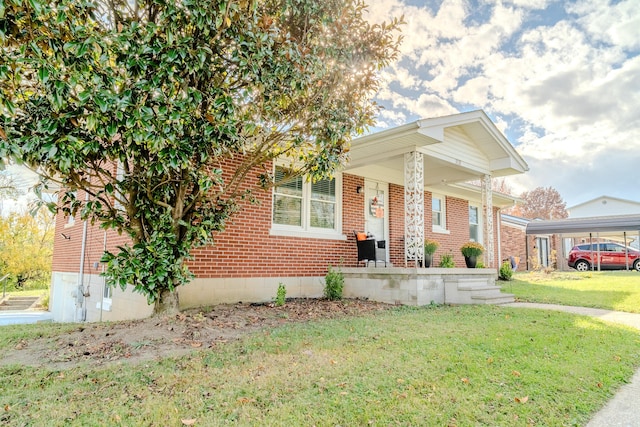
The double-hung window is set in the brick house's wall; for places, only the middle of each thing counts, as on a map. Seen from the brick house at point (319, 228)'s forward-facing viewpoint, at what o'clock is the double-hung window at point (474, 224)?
The double-hung window is roughly at 9 o'clock from the brick house.

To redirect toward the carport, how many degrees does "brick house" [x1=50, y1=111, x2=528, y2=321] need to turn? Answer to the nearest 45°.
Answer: approximately 90° to its left
